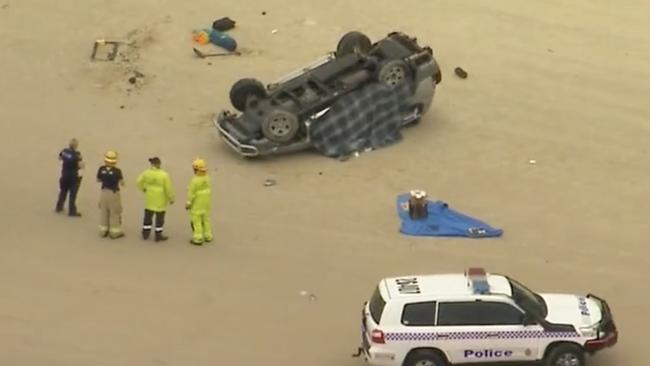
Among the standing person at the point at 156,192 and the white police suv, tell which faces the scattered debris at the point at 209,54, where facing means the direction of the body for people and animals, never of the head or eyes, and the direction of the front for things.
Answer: the standing person

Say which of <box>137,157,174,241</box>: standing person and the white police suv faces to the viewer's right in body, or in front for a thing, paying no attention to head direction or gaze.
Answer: the white police suv

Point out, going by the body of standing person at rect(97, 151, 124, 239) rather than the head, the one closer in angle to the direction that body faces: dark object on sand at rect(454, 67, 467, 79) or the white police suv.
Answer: the dark object on sand

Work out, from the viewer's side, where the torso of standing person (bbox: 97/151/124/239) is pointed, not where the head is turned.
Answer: away from the camera

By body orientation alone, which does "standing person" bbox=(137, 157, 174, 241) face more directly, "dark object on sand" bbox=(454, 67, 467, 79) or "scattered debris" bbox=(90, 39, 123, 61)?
the scattered debris

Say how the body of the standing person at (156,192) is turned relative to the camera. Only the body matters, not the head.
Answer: away from the camera

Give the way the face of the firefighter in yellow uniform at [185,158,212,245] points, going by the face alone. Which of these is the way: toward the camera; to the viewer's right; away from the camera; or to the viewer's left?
to the viewer's left

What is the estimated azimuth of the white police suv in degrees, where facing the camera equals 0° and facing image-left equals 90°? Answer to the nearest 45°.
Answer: approximately 270°

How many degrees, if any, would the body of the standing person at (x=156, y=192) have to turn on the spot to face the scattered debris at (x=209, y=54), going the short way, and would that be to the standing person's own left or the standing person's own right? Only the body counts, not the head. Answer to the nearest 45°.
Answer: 0° — they already face it

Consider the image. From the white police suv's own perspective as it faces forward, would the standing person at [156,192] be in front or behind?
behind

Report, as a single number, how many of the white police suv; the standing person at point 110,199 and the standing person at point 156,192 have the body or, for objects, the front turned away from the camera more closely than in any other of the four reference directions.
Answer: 2

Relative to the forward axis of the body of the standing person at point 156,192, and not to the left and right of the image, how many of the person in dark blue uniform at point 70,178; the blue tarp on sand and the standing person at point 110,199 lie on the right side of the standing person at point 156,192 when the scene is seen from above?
1

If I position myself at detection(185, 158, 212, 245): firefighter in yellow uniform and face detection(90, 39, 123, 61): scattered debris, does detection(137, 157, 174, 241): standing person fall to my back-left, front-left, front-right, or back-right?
front-left

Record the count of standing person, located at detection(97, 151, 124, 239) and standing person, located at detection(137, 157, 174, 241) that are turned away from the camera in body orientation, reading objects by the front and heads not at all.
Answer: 2
